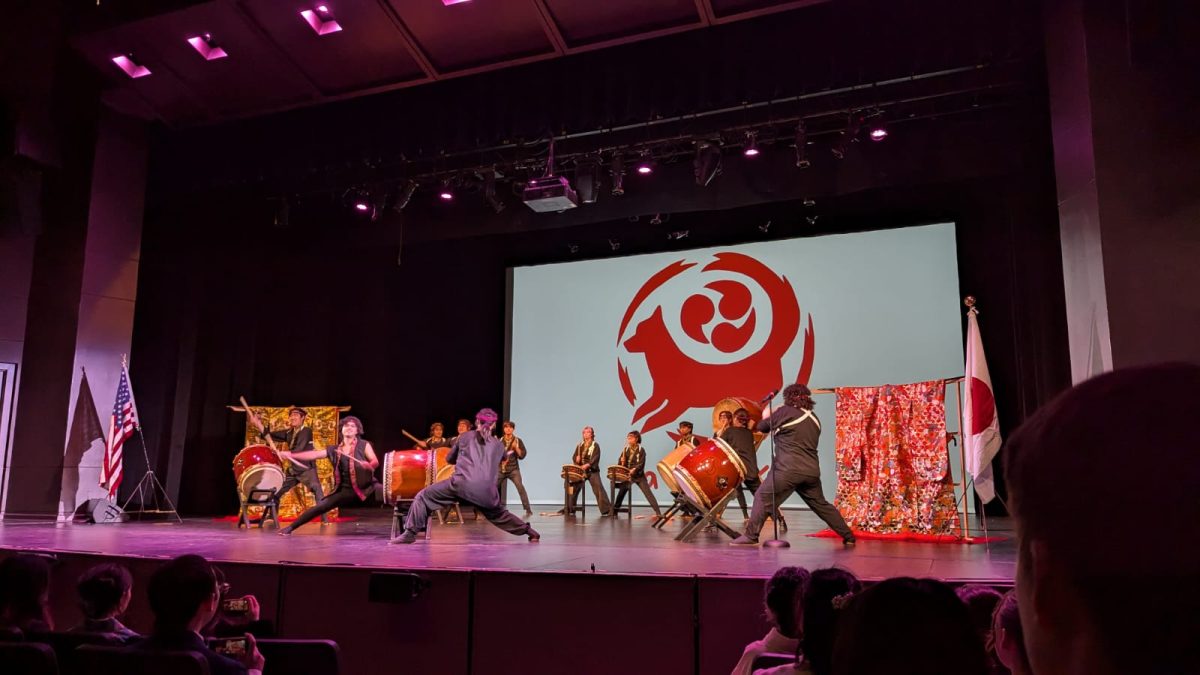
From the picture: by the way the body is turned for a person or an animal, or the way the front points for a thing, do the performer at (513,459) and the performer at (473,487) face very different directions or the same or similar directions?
very different directions

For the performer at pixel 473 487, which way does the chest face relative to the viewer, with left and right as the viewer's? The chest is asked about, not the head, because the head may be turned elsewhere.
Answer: facing away from the viewer

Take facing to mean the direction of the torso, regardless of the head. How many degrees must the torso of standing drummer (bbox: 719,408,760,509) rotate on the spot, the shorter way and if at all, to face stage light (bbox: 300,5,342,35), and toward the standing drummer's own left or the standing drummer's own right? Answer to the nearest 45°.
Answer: approximately 45° to the standing drummer's own right

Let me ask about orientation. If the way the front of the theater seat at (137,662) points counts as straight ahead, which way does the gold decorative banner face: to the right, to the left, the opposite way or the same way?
the opposite way

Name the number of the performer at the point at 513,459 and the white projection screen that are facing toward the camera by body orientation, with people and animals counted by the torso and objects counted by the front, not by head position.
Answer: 2

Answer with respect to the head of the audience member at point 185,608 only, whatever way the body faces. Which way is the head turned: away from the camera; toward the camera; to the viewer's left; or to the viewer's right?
away from the camera

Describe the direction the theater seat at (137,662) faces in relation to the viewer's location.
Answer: facing away from the viewer

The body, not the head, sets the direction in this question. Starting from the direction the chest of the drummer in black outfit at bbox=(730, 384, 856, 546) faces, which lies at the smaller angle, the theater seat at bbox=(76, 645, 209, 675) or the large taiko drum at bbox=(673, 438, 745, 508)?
the large taiko drum

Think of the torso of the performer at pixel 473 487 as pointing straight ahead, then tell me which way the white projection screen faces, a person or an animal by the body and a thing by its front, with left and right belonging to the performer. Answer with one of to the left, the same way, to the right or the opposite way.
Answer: the opposite way
